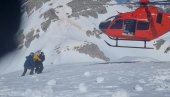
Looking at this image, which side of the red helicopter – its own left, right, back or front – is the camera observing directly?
left
